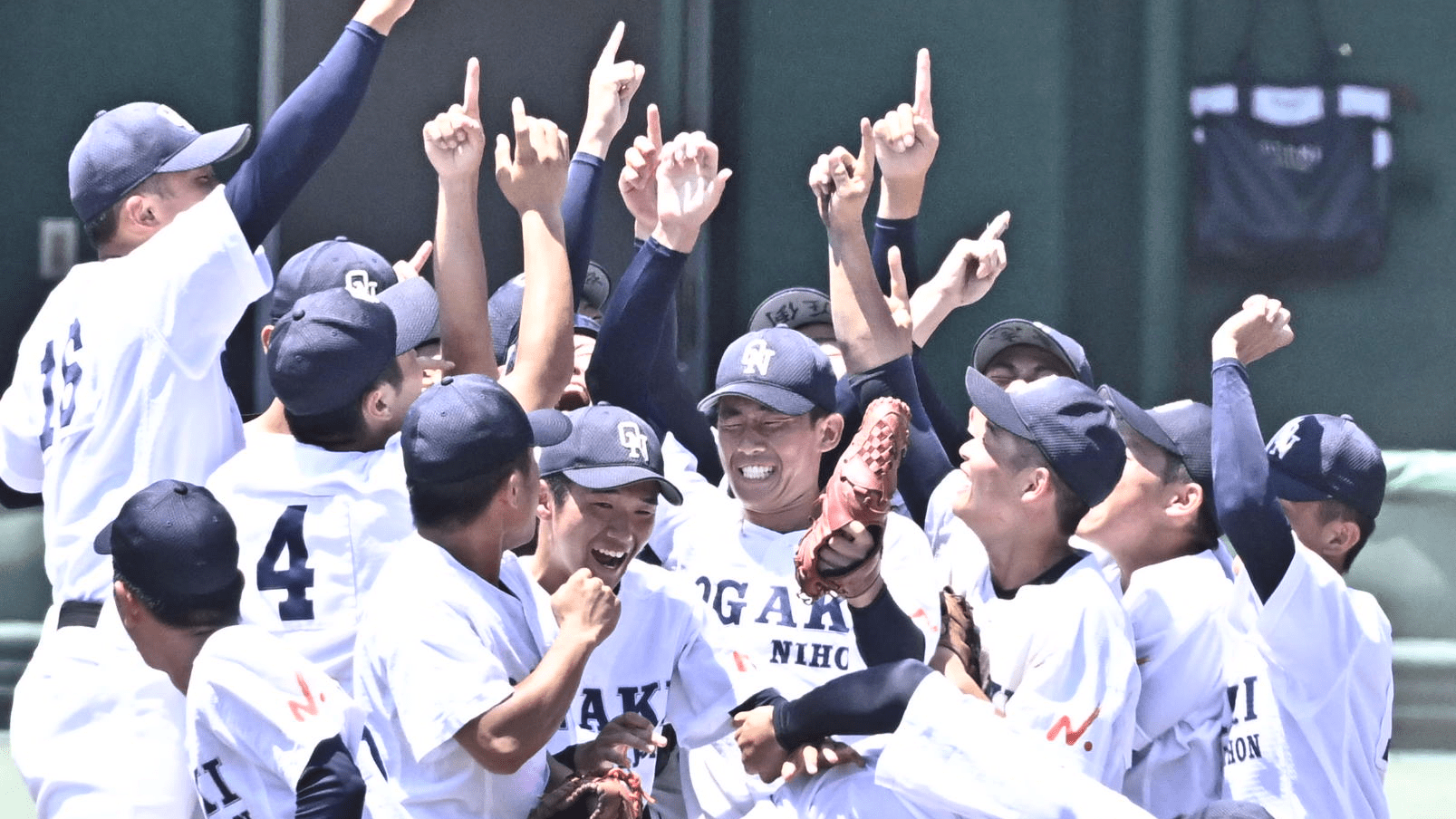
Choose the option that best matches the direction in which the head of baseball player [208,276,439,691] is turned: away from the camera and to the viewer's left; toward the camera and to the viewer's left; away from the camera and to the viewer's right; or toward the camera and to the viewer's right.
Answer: away from the camera and to the viewer's right

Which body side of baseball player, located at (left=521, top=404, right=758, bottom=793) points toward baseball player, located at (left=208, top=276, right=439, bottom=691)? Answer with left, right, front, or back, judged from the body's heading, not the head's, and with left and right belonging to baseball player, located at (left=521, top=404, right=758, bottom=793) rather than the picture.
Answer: right

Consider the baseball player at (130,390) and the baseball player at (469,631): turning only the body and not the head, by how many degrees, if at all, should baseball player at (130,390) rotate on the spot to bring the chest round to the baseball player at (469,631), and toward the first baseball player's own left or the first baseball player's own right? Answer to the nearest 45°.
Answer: approximately 90° to the first baseball player's own right

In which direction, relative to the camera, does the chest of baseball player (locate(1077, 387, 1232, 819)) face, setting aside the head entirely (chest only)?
to the viewer's left

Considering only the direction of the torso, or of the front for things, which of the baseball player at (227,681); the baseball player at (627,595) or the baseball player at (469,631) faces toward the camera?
the baseball player at (627,595)

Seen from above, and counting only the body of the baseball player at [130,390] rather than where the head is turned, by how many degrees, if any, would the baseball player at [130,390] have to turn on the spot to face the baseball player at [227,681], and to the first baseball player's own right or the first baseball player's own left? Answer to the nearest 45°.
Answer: approximately 135° to the first baseball player's own right

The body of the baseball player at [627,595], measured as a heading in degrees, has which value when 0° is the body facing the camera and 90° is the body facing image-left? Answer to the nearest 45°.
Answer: approximately 0°

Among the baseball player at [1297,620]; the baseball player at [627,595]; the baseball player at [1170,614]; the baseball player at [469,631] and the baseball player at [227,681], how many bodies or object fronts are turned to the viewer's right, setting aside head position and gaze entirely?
1

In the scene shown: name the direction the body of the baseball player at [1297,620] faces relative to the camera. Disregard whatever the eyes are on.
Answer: to the viewer's left

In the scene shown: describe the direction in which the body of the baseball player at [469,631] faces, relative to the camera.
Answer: to the viewer's right

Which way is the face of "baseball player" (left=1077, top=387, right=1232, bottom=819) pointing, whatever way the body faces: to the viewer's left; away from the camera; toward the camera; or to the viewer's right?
to the viewer's left
